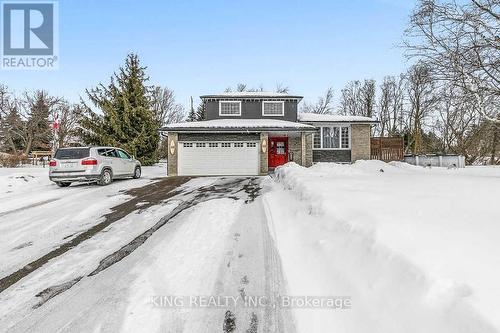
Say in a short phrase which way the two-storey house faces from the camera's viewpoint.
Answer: facing the viewer

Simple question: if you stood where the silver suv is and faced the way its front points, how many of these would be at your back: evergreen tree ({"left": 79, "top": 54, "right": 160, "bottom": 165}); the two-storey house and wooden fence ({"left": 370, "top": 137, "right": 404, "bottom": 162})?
0

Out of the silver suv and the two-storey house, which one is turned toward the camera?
the two-storey house

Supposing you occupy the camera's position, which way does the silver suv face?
facing away from the viewer and to the right of the viewer

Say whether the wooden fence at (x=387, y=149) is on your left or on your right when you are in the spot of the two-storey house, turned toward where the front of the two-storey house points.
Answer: on your left

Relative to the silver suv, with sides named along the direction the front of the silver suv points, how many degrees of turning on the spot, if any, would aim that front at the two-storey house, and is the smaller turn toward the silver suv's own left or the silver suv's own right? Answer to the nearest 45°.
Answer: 0° — it already faces it

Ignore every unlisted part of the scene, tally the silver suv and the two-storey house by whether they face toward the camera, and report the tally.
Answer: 1

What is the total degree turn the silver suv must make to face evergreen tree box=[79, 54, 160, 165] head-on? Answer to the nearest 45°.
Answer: approximately 45° to its left

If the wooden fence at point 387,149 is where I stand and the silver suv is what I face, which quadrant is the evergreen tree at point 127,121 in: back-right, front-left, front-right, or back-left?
front-right

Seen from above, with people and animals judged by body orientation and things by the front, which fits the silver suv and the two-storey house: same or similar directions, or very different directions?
very different directions

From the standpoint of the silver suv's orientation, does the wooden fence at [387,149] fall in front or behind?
in front

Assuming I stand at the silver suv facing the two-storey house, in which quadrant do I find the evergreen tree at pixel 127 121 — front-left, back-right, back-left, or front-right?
front-left
